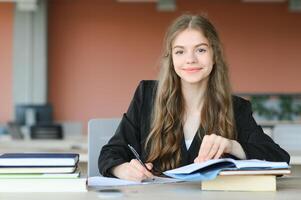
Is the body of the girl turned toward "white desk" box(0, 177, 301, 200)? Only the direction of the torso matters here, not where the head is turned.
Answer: yes

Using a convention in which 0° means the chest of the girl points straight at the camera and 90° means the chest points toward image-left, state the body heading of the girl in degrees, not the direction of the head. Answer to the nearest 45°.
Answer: approximately 0°

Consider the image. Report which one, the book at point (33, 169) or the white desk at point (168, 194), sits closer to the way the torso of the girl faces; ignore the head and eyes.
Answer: the white desk

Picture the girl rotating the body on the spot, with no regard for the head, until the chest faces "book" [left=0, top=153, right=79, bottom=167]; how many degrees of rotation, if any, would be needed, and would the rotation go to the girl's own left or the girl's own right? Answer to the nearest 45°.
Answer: approximately 45° to the girl's own right
